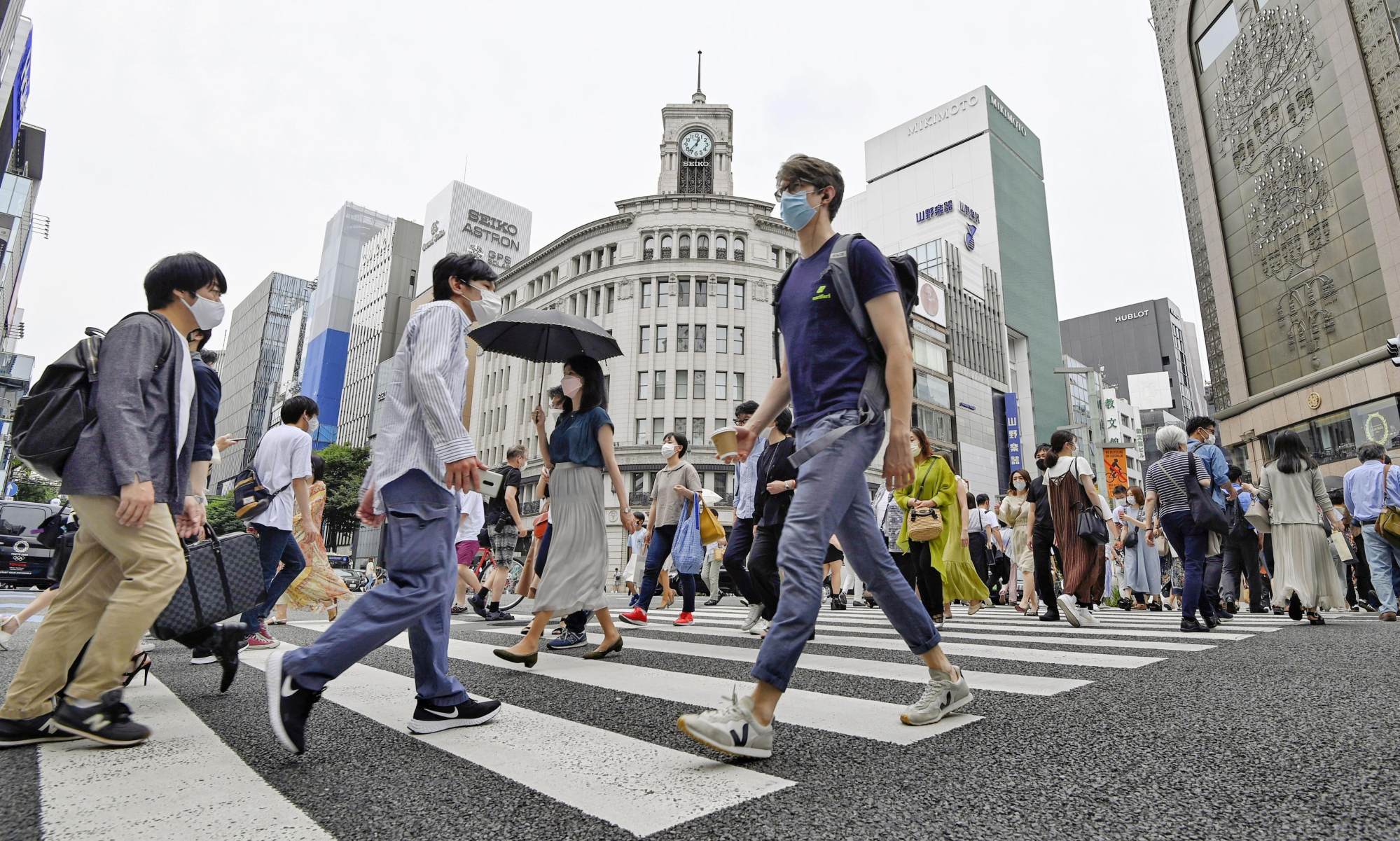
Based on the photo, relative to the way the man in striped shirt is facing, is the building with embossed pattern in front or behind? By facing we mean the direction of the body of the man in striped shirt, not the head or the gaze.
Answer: in front

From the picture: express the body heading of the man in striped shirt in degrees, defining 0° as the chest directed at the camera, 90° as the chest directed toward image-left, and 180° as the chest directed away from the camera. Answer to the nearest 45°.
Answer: approximately 270°

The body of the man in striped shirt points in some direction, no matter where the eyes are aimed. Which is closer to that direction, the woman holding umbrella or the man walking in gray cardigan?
the woman holding umbrella

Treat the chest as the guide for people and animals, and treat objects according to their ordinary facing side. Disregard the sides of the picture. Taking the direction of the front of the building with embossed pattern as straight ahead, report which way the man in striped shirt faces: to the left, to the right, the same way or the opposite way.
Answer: the opposite way

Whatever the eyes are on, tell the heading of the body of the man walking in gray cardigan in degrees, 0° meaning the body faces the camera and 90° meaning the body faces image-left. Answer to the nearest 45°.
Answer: approximately 270°

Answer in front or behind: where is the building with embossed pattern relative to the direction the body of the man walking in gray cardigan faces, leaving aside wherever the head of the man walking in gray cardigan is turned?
in front

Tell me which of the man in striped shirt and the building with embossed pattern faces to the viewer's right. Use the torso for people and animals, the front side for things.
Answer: the man in striped shirt

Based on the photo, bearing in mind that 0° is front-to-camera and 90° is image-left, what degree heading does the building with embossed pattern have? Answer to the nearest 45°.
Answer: approximately 45°

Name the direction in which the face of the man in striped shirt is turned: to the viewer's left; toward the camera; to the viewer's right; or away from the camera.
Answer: to the viewer's right

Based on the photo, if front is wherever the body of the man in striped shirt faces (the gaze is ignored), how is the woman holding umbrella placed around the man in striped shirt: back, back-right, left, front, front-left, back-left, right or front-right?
front-left

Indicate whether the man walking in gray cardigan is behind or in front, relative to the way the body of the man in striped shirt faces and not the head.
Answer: behind

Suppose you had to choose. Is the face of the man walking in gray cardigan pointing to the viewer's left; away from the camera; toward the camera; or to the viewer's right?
to the viewer's right
